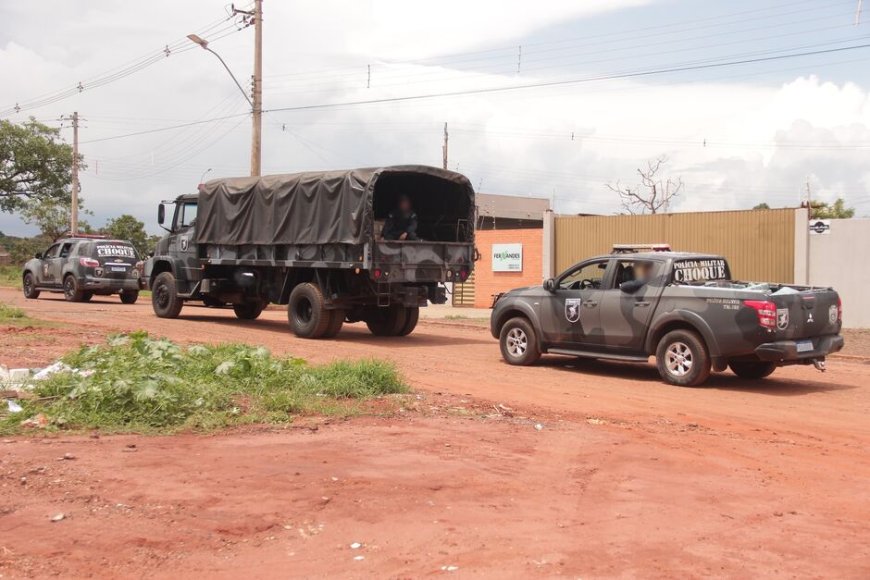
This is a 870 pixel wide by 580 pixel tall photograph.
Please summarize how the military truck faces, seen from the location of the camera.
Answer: facing away from the viewer and to the left of the viewer

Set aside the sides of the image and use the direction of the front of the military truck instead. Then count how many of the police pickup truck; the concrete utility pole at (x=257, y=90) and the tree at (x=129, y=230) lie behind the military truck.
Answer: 1

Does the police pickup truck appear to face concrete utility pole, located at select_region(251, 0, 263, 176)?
yes

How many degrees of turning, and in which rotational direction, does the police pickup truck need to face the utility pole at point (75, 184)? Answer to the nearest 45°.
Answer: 0° — it already faces it

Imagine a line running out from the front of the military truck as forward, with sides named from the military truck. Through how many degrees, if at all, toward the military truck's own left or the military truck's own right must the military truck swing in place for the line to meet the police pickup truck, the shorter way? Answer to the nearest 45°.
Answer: approximately 180°

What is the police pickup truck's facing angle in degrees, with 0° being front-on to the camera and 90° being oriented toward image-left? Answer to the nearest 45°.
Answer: approximately 135°
